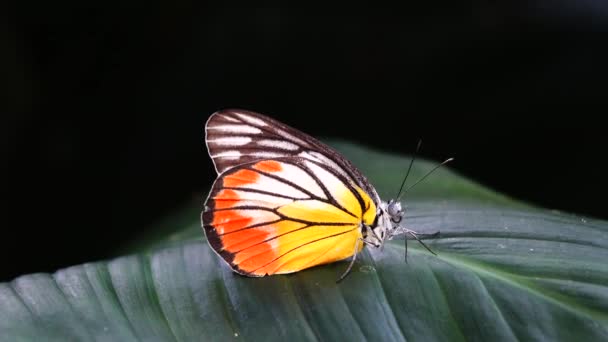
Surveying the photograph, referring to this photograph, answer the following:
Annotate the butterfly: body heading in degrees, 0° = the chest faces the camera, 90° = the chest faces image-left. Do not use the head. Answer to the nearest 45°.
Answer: approximately 270°
